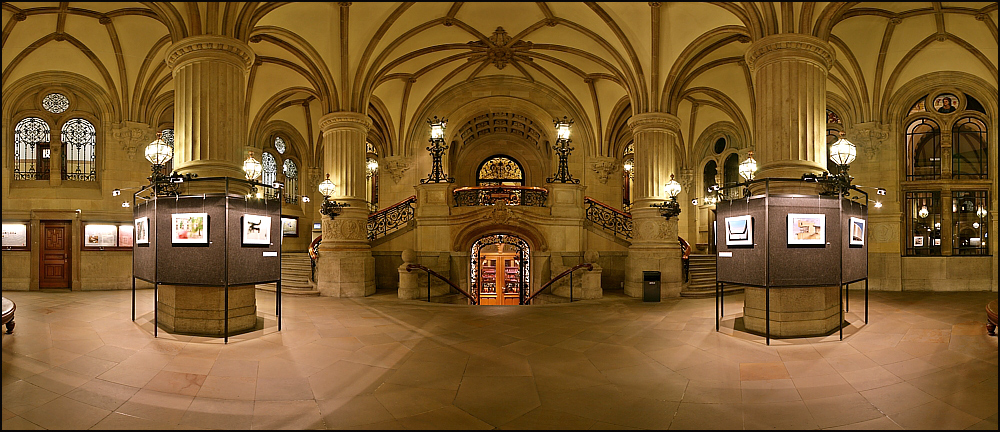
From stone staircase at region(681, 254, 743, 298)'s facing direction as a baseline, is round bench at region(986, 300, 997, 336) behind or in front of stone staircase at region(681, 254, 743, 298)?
in front

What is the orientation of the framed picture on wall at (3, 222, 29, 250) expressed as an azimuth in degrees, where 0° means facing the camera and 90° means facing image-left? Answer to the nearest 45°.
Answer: approximately 0°

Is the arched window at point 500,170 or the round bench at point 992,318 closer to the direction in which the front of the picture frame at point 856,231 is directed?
the round bench

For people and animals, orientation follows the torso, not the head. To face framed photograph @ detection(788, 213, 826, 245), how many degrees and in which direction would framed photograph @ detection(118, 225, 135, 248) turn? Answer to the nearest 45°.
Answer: approximately 45° to its left

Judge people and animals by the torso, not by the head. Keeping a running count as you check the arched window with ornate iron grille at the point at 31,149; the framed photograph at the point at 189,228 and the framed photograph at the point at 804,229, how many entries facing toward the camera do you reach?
3
